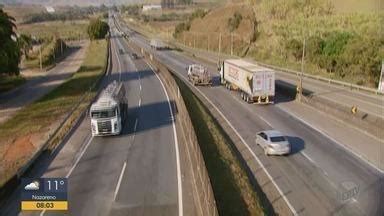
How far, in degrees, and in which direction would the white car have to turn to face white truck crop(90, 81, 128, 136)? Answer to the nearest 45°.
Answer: approximately 45° to its left

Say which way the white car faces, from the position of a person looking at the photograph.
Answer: facing away from the viewer and to the left of the viewer
